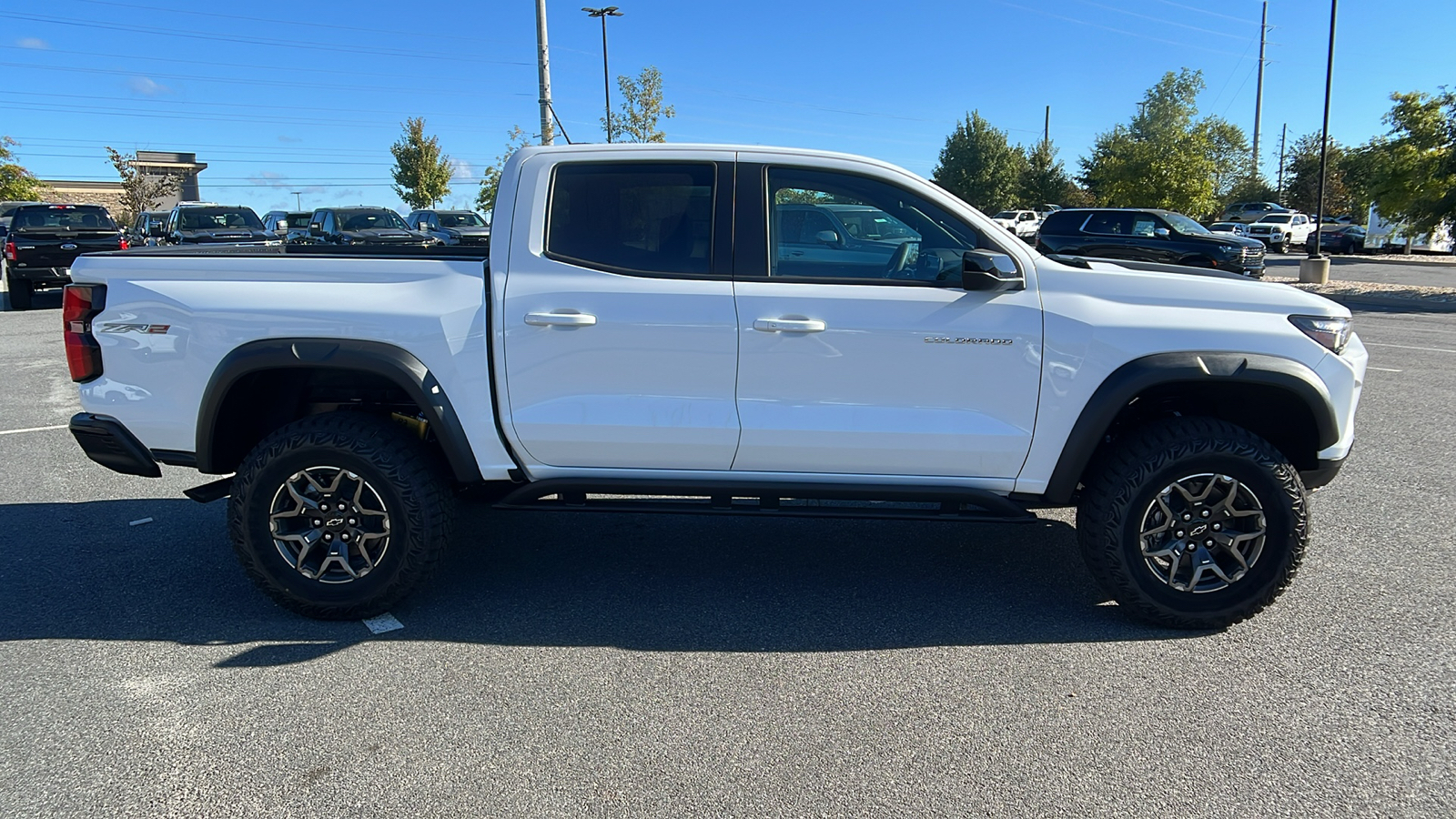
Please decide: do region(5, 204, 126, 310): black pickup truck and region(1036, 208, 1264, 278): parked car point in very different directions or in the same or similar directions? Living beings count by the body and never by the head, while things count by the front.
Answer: very different directions

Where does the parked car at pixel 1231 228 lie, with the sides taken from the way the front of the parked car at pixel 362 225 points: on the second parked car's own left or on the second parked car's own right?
on the second parked car's own left

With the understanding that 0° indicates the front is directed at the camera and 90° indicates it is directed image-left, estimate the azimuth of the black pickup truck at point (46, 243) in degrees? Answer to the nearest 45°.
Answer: approximately 180°

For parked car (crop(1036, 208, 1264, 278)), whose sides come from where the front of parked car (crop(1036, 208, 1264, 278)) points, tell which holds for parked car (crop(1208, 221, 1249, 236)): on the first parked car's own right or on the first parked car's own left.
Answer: on the first parked car's own left

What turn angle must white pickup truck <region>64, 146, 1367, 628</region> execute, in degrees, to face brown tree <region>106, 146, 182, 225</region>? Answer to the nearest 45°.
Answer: approximately 135° to its left

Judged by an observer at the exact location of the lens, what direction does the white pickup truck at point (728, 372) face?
facing to the right of the viewer

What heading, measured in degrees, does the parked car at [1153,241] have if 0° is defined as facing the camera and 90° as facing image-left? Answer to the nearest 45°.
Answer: approximately 315°

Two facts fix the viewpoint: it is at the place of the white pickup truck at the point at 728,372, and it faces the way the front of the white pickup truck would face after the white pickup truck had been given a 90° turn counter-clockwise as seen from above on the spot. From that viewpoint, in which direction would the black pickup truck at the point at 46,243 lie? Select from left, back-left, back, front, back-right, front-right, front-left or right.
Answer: front-left

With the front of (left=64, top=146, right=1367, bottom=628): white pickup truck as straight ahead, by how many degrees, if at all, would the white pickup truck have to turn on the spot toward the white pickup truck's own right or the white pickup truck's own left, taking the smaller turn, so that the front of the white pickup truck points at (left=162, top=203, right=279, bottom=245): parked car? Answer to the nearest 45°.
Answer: approximately 135° to the white pickup truck's own left

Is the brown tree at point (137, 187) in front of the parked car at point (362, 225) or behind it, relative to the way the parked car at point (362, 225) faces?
behind

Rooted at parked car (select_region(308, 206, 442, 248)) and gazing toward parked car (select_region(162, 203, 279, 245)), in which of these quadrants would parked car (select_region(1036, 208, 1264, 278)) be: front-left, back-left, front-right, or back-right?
back-left

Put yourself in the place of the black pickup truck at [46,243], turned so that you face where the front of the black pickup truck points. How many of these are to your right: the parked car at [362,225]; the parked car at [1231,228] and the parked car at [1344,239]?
3
